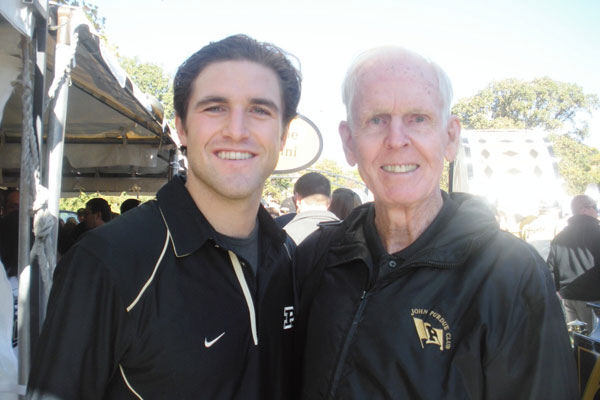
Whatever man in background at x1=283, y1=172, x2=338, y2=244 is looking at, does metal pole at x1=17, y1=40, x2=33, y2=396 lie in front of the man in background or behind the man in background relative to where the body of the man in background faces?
behind

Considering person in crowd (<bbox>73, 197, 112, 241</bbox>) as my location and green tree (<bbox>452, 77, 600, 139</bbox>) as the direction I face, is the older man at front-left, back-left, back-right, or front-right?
back-right

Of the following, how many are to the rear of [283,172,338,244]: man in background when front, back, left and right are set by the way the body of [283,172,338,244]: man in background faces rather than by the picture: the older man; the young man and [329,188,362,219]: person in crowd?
2

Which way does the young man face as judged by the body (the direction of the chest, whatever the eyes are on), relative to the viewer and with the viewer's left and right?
facing the viewer and to the right of the viewer

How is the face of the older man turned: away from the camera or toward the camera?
toward the camera

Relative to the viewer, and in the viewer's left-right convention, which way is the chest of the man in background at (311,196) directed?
facing away from the viewer

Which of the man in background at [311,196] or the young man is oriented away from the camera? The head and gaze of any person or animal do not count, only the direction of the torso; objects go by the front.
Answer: the man in background

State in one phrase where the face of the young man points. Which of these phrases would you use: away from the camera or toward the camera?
toward the camera

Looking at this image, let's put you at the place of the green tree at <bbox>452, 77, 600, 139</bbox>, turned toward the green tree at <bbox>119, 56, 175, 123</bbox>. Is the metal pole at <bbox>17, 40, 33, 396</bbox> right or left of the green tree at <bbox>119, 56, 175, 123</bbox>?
left

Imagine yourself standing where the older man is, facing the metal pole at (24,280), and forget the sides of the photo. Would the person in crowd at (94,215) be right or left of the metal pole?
right

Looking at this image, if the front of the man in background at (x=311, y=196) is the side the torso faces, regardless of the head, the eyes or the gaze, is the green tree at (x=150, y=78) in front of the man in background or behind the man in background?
in front
